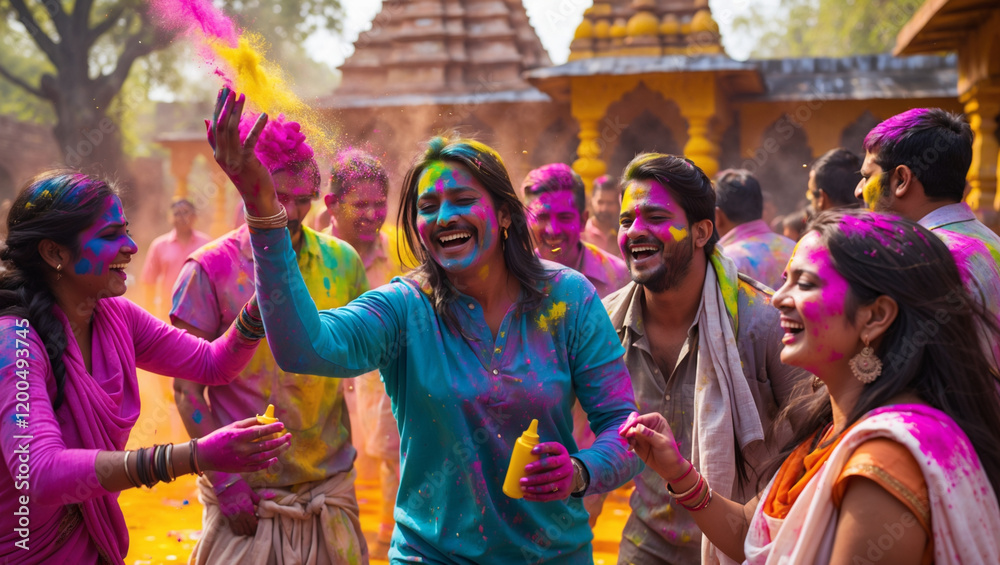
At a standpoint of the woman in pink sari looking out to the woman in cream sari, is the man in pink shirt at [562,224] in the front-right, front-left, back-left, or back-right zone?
front-left

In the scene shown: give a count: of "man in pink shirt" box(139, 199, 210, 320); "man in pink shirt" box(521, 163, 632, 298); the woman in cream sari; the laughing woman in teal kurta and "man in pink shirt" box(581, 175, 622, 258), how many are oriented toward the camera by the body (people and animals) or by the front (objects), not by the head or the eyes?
4

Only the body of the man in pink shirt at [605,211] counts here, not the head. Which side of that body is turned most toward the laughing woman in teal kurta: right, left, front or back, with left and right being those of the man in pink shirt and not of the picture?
front

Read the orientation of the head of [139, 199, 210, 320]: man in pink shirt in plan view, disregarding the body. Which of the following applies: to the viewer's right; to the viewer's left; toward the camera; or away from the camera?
toward the camera

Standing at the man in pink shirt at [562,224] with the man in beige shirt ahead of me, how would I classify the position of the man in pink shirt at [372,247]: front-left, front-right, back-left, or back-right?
back-right

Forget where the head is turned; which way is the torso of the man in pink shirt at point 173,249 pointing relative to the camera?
toward the camera

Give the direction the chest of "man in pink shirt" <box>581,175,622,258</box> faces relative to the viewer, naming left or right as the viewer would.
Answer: facing the viewer

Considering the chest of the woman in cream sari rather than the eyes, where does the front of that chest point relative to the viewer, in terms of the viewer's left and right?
facing to the left of the viewer

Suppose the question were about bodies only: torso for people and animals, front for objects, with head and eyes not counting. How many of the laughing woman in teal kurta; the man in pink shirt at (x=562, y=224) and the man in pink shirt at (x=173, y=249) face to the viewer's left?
0

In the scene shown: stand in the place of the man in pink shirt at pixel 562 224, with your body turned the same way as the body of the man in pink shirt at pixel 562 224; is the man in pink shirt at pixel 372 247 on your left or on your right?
on your right

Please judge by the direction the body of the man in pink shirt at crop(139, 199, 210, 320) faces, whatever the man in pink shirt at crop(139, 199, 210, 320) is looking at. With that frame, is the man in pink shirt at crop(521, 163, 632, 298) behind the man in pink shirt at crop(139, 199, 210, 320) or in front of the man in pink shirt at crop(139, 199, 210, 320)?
in front

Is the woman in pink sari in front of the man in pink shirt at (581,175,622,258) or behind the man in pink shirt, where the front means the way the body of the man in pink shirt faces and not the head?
in front

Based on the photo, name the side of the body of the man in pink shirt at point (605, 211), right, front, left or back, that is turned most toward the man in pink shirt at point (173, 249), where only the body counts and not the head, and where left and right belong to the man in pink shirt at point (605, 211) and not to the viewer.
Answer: right

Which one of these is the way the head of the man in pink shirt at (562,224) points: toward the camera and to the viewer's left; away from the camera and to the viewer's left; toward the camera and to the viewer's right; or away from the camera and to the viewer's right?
toward the camera and to the viewer's left

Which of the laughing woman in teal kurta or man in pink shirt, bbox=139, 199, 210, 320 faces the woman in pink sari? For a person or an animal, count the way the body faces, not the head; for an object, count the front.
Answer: the man in pink shirt

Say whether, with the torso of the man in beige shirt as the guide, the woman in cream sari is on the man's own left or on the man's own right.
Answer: on the man's own left

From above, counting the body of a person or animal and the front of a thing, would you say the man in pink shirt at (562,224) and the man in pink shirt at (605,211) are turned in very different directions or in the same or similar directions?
same or similar directions

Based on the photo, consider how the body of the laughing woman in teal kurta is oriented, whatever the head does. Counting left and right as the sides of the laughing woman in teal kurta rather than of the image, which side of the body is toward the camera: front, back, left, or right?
front

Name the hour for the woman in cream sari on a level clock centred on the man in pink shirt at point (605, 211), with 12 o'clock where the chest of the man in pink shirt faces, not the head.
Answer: The woman in cream sari is roughly at 12 o'clock from the man in pink shirt.
